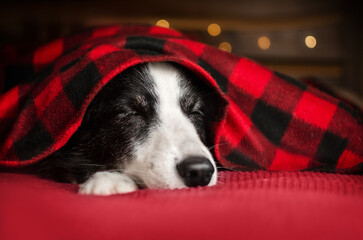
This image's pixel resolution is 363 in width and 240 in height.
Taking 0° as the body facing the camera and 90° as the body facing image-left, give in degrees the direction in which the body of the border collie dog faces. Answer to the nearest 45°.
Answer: approximately 315°
